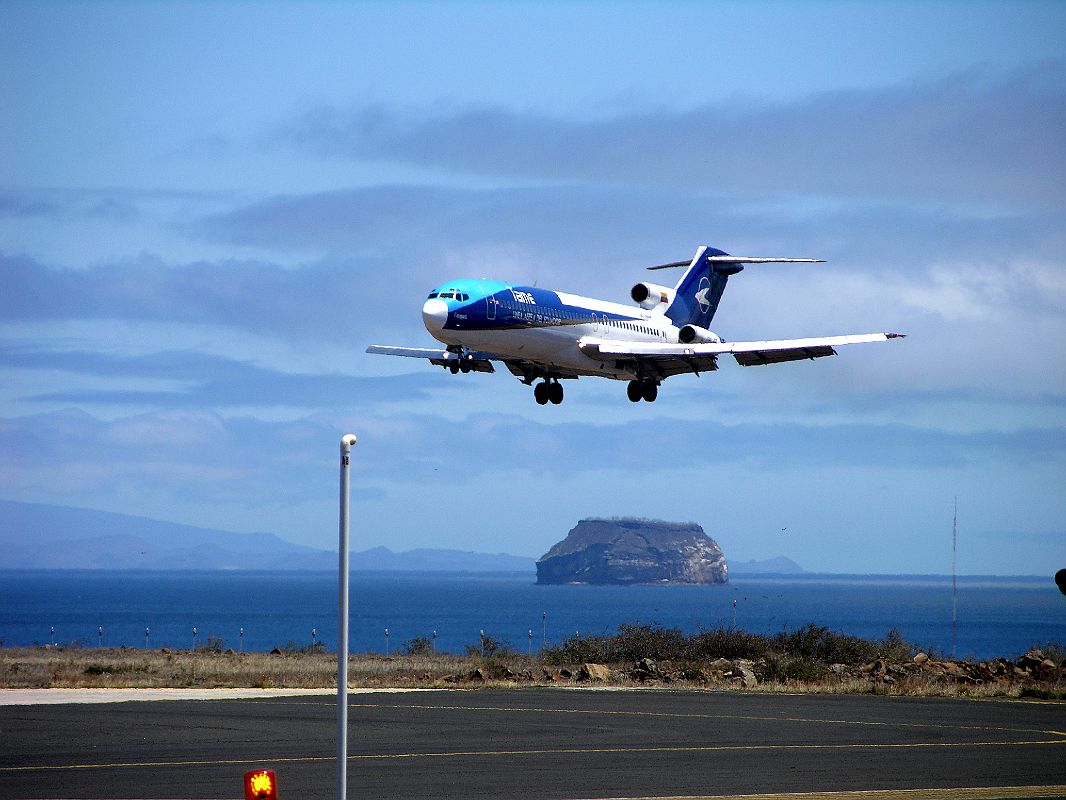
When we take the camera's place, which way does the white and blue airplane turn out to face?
facing the viewer and to the left of the viewer

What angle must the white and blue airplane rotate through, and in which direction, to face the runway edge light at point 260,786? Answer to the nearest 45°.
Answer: approximately 45° to its left

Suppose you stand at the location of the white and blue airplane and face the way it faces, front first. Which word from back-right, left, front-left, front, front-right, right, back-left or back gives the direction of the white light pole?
front-left
